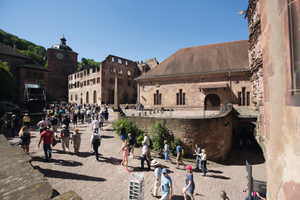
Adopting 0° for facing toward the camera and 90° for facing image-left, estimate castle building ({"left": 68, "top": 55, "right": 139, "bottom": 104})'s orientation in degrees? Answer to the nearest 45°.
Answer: approximately 45°

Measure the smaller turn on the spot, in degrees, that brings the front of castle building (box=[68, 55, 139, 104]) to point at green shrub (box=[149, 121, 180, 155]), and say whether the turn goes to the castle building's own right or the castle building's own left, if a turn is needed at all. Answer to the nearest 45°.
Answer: approximately 45° to the castle building's own left

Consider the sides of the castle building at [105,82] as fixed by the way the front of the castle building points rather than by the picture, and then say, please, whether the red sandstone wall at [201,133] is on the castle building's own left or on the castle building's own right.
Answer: on the castle building's own left

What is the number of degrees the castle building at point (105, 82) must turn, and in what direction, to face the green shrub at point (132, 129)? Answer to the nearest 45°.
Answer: approximately 45° to its left
